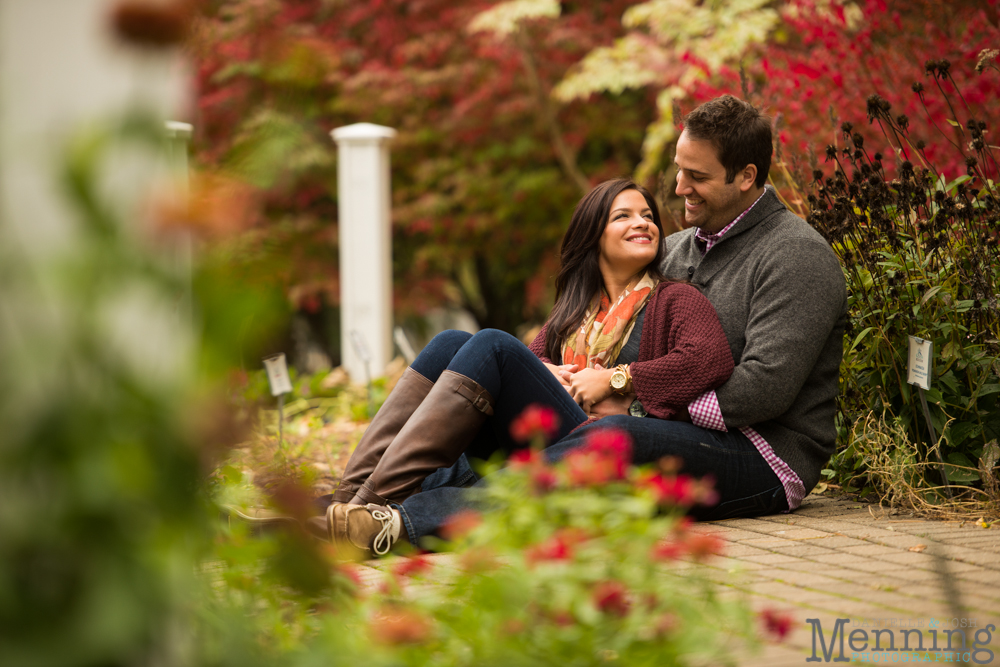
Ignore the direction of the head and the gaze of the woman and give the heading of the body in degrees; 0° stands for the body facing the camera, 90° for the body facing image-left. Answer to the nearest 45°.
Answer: approximately 45°

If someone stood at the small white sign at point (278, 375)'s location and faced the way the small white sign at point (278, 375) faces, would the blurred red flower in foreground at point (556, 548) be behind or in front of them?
in front

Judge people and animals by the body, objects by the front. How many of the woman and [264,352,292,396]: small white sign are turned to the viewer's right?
0

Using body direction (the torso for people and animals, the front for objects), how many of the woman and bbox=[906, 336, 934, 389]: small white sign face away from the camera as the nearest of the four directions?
0

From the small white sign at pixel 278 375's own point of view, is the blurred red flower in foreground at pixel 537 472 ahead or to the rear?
ahead

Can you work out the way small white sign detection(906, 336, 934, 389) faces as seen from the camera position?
facing the viewer and to the left of the viewer

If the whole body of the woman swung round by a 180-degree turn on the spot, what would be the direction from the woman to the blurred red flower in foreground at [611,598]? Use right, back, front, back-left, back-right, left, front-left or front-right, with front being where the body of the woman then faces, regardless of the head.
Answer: back-right

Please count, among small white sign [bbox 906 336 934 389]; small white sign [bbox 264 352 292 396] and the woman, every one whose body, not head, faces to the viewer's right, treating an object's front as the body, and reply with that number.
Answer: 0

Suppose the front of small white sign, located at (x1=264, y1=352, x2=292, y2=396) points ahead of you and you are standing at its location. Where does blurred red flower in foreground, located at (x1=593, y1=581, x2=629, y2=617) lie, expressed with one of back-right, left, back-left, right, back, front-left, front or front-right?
front

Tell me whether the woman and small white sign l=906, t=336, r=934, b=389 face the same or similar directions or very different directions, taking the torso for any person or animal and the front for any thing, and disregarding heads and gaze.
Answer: same or similar directions

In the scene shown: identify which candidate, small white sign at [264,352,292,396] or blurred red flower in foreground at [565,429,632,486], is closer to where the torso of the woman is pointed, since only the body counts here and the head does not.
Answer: the blurred red flower in foreground

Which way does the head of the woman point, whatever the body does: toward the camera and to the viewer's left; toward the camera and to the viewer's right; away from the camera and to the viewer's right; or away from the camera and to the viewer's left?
toward the camera and to the viewer's right

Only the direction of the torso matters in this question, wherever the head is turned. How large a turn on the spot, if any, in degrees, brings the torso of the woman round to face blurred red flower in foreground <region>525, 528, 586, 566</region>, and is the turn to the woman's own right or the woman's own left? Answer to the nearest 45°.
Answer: approximately 45° to the woman's own left

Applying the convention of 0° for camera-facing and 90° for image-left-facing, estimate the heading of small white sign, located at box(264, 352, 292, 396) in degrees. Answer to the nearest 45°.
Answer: approximately 0°

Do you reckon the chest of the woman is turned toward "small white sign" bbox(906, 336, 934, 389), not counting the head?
no

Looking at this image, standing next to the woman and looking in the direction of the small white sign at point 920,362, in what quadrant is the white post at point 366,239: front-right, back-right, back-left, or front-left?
back-left
